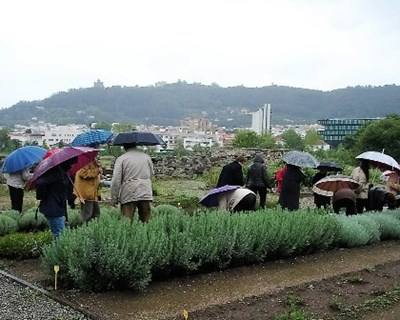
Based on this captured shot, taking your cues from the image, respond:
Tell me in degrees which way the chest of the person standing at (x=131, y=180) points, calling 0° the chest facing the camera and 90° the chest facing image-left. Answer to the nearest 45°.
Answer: approximately 180°

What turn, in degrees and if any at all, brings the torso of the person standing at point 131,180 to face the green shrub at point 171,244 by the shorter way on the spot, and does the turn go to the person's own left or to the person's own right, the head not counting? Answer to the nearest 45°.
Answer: approximately 180°

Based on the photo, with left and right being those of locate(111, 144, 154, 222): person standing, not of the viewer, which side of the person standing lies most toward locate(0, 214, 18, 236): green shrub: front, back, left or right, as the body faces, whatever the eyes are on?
left

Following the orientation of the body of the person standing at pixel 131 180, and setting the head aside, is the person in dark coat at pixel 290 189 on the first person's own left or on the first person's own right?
on the first person's own right

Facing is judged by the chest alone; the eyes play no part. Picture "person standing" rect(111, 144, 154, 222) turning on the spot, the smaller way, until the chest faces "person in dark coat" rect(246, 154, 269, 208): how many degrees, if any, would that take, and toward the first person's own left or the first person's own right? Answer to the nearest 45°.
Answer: approximately 45° to the first person's own right

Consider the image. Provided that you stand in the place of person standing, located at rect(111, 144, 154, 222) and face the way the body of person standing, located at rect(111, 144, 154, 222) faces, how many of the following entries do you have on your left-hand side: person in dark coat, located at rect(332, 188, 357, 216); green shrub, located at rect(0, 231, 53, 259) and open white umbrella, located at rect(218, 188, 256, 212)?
1

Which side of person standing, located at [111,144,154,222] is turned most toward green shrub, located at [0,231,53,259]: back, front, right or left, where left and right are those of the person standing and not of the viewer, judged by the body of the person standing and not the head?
left

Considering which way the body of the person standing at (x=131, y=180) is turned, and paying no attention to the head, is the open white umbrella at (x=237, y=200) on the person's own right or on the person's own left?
on the person's own right

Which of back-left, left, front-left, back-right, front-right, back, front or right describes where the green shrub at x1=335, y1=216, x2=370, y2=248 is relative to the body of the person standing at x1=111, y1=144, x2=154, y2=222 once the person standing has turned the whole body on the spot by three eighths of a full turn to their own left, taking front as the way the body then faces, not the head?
back-left

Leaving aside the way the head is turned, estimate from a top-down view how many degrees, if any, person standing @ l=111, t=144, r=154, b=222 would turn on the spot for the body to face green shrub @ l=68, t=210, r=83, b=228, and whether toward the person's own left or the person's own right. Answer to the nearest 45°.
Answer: approximately 45° to the person's own left

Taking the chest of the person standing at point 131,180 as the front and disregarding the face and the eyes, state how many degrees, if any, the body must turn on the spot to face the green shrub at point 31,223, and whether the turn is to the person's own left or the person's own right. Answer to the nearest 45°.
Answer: approximately 45° to the person's own left

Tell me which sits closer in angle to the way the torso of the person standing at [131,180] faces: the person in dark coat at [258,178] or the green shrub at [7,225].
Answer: the person in dark coat

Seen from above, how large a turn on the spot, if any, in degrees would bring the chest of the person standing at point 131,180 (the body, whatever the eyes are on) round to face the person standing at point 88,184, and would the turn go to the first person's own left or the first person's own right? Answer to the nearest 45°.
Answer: approximately 45° to the first person's own left

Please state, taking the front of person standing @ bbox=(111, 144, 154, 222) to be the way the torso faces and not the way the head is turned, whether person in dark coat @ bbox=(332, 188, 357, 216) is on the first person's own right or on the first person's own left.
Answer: on the first person's own right
